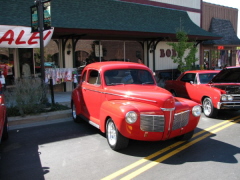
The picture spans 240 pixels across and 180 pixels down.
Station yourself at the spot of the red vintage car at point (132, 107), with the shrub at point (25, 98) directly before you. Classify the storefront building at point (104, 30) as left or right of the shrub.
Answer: right

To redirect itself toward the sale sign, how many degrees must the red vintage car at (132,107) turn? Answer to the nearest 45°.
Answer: approximately 180°

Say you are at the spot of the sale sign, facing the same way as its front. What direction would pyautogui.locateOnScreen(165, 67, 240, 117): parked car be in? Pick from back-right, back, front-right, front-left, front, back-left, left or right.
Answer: front-left

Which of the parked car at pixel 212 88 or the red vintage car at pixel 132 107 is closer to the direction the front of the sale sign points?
the red vintage car

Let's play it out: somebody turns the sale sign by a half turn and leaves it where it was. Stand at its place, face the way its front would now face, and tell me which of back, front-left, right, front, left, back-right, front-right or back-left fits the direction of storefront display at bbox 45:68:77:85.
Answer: front-right

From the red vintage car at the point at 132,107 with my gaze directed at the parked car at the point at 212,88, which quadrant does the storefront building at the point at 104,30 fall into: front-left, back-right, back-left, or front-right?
front-left

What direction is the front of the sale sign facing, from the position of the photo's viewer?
facing the viewer

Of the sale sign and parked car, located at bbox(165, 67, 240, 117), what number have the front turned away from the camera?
0

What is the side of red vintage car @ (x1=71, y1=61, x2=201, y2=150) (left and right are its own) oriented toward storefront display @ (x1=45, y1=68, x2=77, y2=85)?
back

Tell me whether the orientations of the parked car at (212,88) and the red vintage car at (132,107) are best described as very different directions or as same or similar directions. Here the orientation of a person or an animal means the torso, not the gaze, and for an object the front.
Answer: same or similar directions

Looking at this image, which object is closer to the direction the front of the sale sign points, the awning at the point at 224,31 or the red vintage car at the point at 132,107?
the red vintage car

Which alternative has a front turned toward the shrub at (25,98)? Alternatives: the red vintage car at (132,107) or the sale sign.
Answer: the sale sign

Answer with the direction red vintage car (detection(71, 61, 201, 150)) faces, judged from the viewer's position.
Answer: facing the viewer and to the right of the viewer
